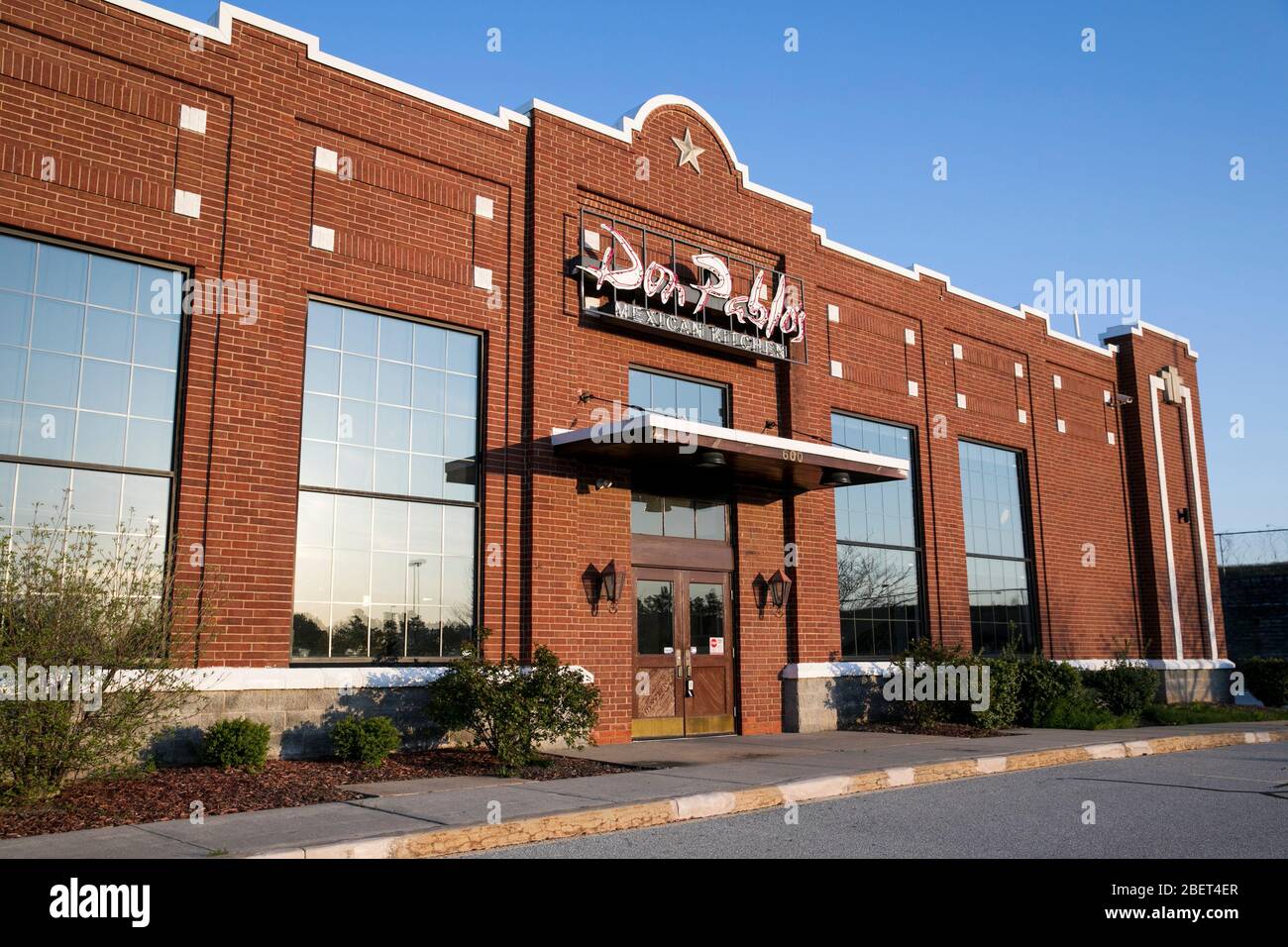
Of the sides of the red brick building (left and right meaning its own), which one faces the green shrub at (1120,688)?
left

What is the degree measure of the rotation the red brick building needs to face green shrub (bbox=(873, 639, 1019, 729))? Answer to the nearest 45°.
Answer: approximately 90° to its left

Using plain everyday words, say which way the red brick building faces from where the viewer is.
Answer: facing the viewer and to the right of the viewer

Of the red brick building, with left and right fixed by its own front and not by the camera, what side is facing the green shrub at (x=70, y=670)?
right

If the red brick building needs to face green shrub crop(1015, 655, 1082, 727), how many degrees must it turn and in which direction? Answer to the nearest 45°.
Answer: approximately 90° to its left
